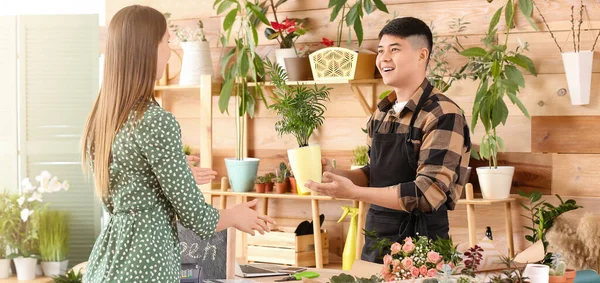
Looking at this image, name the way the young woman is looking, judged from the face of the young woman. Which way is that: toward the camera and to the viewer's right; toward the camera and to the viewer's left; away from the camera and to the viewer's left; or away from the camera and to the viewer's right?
away from the camera and to the viewer's right

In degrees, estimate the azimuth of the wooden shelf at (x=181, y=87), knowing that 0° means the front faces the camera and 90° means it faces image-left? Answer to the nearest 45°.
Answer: approximately 0°

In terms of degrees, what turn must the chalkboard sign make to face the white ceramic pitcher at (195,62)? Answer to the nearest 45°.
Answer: approximately 180°

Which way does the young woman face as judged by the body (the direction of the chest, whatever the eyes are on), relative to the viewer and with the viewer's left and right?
facing away from the viewer and to the right of the viewer

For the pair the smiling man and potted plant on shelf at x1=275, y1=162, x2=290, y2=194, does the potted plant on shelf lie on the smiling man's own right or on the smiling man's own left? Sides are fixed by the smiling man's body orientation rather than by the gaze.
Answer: on the smiling man's own right

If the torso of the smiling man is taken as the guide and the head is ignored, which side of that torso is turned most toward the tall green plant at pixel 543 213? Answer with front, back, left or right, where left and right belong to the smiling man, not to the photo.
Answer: back

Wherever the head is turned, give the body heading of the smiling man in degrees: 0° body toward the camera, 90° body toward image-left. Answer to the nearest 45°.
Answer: approximately 45°

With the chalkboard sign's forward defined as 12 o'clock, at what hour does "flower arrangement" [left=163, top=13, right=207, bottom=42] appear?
The flower arrangement is roughly at 6 o'clock from the chalkboard sign.
